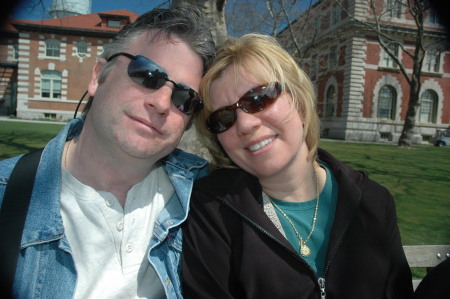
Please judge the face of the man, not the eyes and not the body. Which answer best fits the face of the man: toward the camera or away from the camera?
toward the camera

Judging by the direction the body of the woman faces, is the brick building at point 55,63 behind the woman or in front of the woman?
behind

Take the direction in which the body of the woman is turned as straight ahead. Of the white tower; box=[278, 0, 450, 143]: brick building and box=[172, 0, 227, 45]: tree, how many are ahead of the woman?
0

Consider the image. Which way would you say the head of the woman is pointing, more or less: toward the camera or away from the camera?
toward the camera

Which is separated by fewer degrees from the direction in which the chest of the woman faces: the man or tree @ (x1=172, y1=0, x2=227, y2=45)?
the man

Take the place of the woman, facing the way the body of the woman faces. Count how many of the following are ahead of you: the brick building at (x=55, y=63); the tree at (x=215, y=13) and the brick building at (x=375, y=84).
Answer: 0

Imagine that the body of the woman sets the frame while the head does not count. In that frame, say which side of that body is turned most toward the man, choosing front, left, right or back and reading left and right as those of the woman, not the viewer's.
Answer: right

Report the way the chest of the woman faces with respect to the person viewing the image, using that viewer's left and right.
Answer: facing the viewer

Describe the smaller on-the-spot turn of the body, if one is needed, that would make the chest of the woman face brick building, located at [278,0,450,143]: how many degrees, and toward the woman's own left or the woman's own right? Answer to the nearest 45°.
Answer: approximately 180°

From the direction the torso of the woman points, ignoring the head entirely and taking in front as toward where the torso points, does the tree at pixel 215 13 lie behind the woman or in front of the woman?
behind
